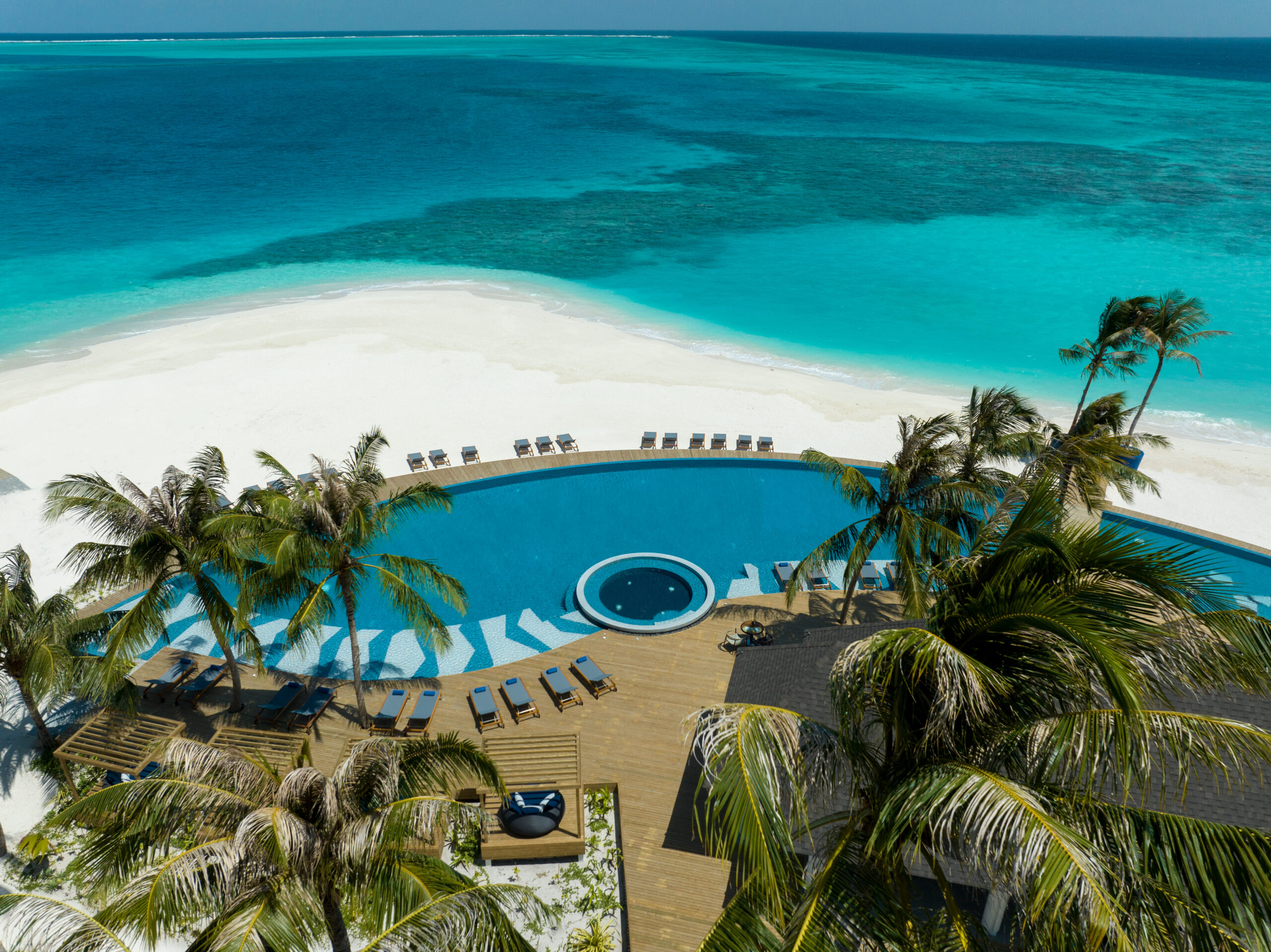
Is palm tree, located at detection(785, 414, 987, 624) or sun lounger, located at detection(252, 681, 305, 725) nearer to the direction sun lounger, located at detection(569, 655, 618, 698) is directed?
the sun lounger

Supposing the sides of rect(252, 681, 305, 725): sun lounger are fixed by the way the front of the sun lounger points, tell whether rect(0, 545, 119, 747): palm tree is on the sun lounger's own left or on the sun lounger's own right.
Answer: on the sun lounger's own left

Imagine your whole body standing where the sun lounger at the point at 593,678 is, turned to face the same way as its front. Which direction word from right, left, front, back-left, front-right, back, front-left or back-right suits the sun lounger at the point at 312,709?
front-left

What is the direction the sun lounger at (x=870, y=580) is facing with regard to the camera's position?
facing away from the viewer

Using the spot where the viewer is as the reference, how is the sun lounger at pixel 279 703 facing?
facing away from the viewer and to the right of the viewer

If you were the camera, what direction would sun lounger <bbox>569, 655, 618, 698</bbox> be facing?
facing away from the viewer and to the left of the viewer

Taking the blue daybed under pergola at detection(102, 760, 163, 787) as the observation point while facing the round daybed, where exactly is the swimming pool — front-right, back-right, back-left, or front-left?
front-left

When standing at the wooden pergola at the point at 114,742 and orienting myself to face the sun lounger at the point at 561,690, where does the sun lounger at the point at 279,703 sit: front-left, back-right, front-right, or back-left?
front-left

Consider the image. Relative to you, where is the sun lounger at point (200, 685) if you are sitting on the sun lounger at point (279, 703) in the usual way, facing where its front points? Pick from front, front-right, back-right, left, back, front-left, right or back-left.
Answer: left

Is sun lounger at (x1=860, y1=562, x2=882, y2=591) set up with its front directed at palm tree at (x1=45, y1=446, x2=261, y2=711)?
no

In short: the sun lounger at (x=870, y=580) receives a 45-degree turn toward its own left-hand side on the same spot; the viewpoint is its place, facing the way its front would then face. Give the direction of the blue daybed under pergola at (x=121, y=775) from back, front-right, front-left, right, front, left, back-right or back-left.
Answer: left

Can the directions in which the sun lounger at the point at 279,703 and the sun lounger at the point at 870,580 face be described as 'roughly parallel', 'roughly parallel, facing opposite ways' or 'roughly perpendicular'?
roughly parallel

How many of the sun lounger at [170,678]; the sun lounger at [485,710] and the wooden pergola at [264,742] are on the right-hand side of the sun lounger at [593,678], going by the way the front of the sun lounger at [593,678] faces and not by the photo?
0

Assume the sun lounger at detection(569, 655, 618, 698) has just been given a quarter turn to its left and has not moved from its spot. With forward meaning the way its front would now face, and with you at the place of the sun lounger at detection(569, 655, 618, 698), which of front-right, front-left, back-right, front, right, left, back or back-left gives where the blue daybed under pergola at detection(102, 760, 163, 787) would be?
front-right
